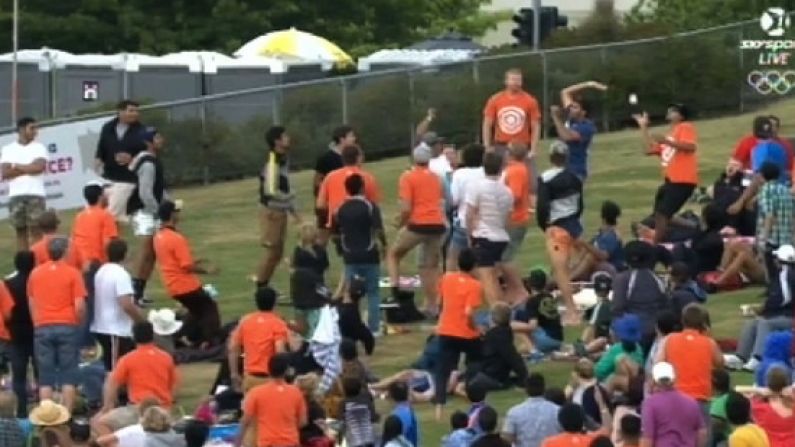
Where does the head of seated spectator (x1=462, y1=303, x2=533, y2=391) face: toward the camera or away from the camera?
away from the camera

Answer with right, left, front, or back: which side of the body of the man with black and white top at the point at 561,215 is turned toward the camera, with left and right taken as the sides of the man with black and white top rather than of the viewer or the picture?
back

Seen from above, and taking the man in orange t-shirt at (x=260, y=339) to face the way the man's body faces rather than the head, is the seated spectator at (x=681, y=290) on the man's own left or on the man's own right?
on the man's own right

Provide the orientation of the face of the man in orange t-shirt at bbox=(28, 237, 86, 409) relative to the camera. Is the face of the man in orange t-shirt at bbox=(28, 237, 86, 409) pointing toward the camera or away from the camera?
away from the camera

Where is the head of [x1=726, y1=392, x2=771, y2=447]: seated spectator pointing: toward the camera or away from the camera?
away from the camera

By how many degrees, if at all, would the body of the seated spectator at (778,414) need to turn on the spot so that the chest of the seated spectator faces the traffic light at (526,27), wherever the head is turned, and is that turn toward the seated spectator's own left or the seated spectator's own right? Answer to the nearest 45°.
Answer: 0° — they already face it

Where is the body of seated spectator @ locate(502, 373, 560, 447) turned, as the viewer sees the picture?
away from the camera

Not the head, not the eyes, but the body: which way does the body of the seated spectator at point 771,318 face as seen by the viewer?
to the viewer's left

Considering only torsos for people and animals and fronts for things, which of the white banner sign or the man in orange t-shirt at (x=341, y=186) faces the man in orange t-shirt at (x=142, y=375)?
the white banner sign
